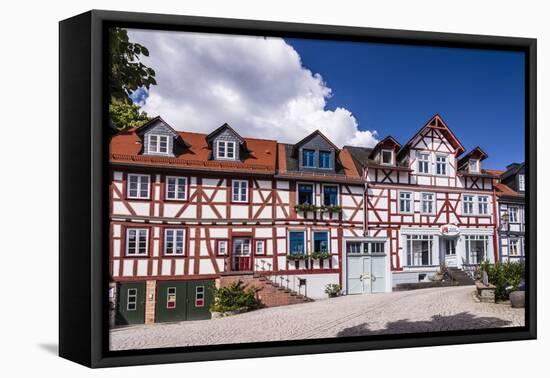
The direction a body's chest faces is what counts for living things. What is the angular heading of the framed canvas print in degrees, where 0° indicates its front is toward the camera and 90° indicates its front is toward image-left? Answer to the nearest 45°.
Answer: approximately 315°
